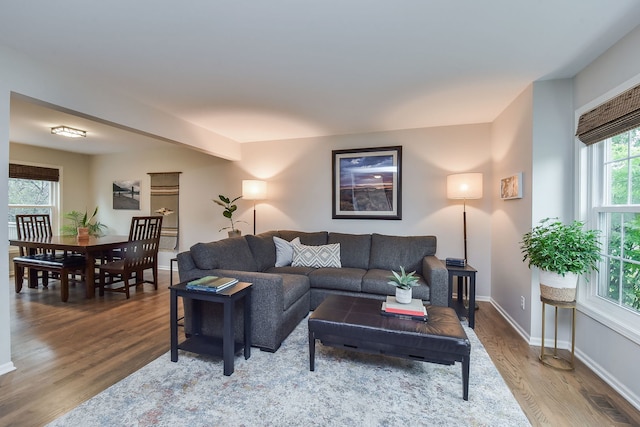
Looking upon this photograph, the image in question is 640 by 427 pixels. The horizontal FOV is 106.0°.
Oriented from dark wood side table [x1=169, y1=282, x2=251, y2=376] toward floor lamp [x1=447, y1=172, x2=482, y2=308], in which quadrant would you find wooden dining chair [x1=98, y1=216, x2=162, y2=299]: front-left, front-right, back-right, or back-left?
back-left

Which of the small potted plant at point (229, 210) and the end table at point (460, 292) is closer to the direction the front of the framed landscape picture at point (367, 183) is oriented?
the end table

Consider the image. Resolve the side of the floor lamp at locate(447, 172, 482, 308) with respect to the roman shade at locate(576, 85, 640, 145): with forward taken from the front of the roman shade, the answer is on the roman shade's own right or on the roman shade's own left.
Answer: on the roman shade's own right

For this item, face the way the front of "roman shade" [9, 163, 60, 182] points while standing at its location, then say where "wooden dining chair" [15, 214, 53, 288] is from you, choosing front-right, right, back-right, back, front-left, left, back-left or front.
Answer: front-right

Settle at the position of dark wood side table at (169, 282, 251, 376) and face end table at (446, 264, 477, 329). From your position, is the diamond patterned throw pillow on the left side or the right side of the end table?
left

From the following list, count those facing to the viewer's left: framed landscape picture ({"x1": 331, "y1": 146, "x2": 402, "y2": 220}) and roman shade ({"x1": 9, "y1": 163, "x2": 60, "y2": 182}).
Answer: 0

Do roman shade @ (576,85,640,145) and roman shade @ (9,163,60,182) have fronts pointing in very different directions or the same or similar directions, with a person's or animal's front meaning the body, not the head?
very different directions

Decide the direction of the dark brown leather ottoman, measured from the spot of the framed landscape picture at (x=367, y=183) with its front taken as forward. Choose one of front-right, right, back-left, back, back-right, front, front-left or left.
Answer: front

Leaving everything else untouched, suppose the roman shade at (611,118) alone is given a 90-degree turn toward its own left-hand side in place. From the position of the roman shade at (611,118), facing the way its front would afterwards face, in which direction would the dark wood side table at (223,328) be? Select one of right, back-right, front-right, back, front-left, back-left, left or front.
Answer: right

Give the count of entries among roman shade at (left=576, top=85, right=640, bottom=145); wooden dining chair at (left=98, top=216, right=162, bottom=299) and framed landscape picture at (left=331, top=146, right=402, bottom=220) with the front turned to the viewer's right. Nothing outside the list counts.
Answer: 0

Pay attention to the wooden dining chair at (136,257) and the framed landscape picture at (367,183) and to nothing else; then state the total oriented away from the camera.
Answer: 0
